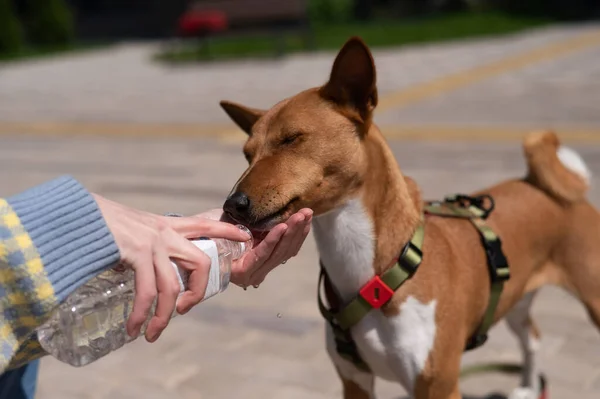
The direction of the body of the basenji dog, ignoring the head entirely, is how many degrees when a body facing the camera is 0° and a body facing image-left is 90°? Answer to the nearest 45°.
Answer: approximately 45°

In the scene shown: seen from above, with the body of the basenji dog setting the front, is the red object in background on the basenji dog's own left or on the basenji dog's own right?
on the basenji dog's own right

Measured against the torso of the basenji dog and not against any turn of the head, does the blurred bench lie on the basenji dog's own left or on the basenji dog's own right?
on the basenji dog's own right
